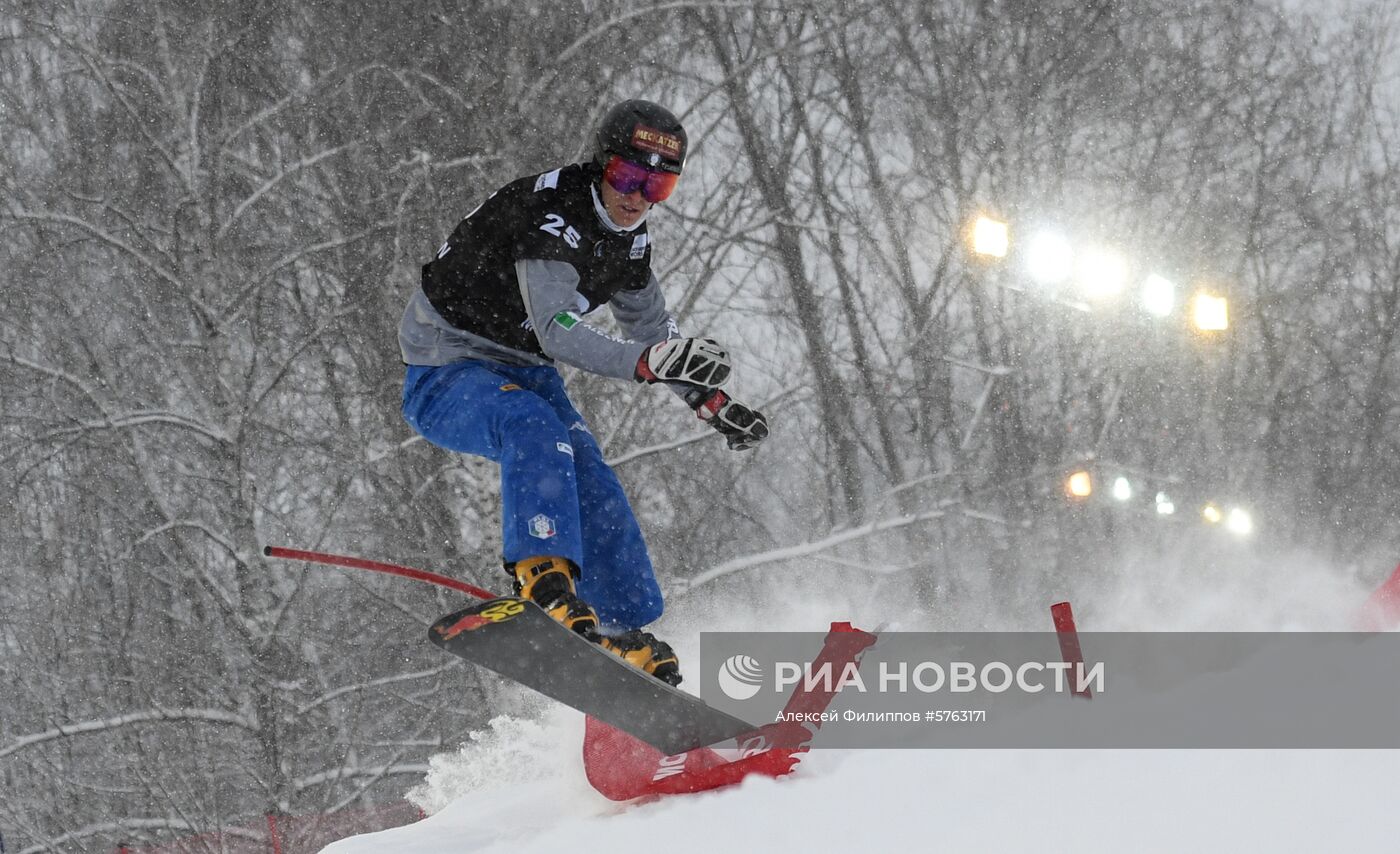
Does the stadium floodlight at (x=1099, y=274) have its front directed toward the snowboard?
yes

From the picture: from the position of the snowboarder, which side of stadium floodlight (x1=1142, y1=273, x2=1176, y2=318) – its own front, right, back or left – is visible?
front

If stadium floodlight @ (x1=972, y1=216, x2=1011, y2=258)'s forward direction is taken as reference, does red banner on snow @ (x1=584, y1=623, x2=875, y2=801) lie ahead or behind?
ahead

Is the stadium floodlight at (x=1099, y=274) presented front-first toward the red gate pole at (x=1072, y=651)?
yes

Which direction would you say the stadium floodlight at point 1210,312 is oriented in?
toward the camera

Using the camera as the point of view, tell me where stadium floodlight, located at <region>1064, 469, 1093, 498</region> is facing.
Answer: facing the viewer

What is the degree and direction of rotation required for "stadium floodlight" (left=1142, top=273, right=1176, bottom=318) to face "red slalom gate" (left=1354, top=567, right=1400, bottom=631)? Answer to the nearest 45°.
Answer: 0° — it already faces it

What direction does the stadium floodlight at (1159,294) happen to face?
toward the camera
